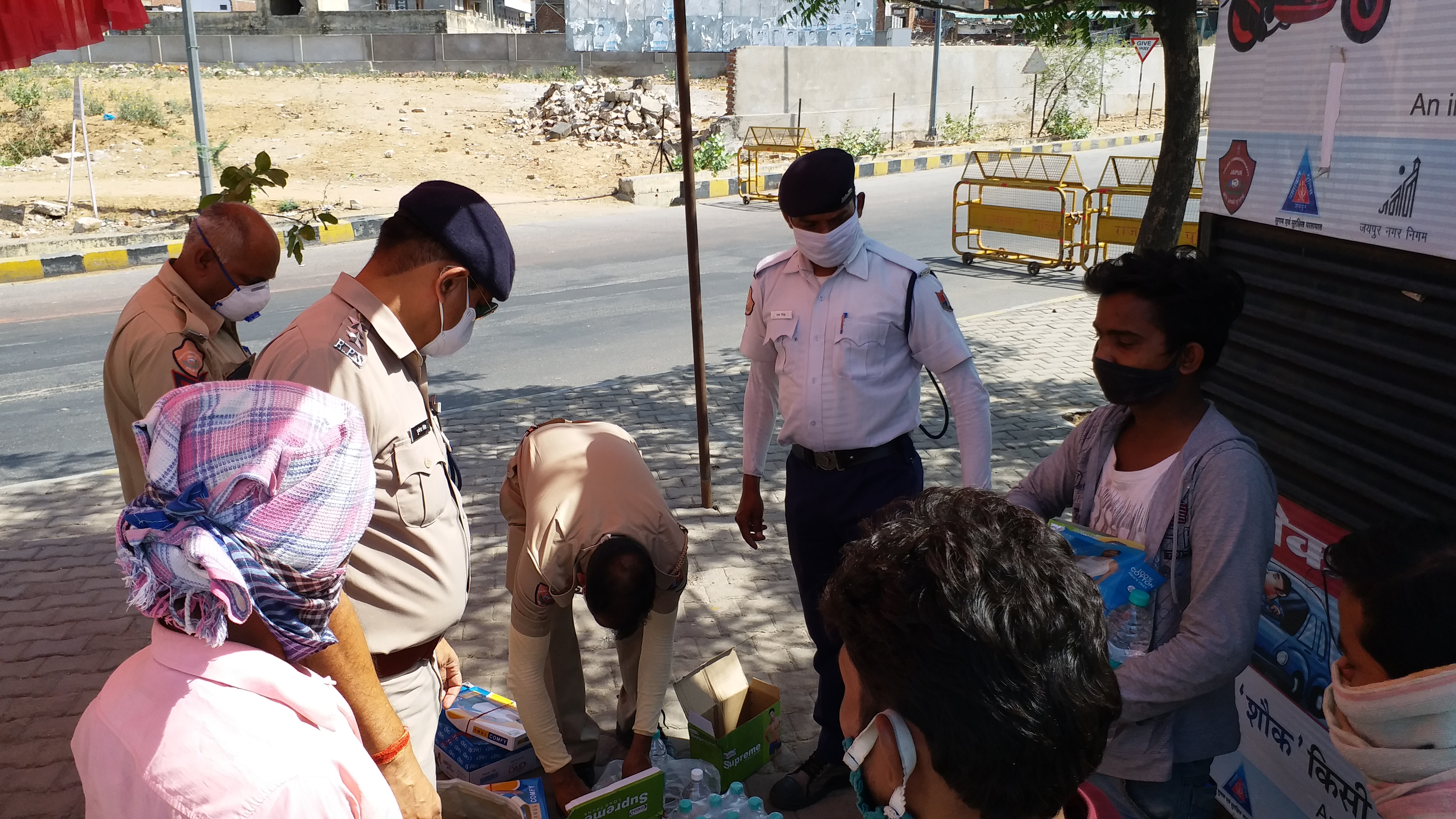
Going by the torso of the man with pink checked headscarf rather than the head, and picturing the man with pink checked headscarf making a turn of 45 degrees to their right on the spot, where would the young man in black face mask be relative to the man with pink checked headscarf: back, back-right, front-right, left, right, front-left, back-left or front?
front

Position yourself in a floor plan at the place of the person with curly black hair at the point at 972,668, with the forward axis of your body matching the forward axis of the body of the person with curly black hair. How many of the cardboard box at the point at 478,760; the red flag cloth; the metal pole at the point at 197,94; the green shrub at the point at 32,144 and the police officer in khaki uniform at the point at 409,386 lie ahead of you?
5

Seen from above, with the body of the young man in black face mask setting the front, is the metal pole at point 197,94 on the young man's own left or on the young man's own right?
on the young man's own right

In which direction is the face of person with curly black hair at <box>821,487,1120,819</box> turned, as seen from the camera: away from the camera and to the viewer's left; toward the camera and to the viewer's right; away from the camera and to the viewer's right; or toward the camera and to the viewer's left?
away from the camera and to the viewer's left

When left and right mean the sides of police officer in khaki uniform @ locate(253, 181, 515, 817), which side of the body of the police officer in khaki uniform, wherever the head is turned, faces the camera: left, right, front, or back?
right

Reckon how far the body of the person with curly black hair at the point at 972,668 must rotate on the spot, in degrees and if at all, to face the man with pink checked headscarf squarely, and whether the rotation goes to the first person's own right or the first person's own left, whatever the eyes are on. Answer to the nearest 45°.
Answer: approximately 45° to the first person's own left

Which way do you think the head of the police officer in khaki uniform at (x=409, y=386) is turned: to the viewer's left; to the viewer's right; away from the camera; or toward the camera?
to the viewer's right

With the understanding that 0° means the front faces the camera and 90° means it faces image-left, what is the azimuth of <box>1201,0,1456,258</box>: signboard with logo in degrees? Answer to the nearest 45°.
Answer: approximately 45°
